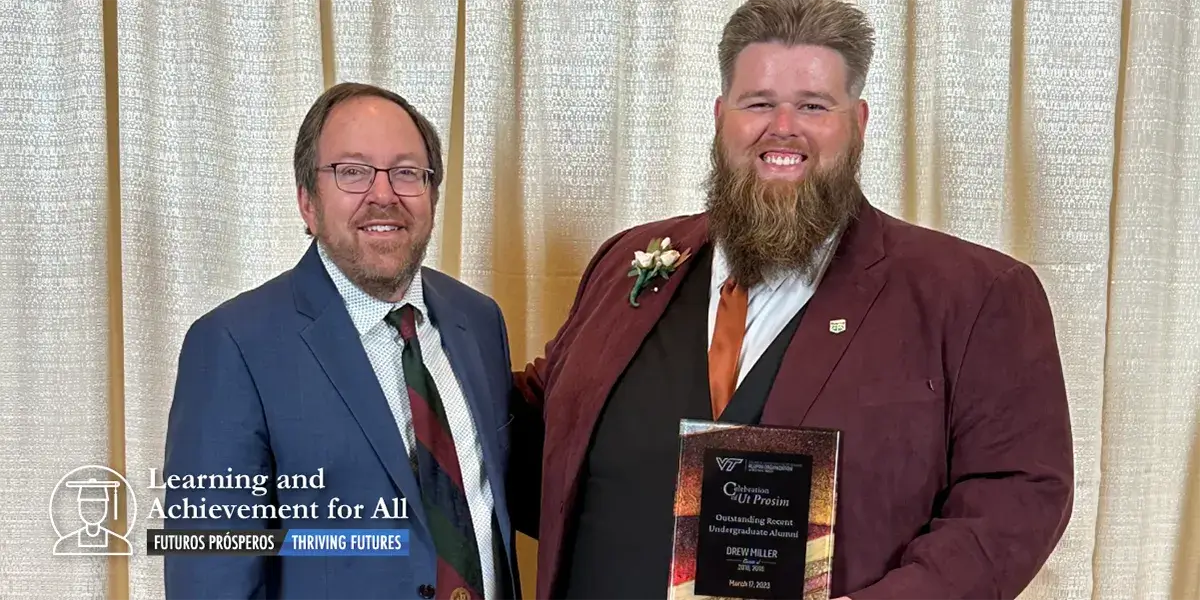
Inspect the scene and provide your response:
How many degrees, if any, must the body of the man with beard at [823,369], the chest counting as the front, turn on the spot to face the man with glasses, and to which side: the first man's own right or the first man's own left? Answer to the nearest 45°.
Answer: approximately 45° to the first man's own right

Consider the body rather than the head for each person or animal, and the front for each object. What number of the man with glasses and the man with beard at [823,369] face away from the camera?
0

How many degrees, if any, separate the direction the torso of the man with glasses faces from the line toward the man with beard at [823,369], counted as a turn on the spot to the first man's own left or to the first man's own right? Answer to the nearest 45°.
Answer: approximately 45° to the first man's own left

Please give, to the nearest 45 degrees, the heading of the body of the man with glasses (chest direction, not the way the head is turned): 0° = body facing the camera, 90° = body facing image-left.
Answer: approximately 315°

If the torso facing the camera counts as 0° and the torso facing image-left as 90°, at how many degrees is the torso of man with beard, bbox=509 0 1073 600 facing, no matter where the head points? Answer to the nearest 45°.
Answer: approximately 45°
